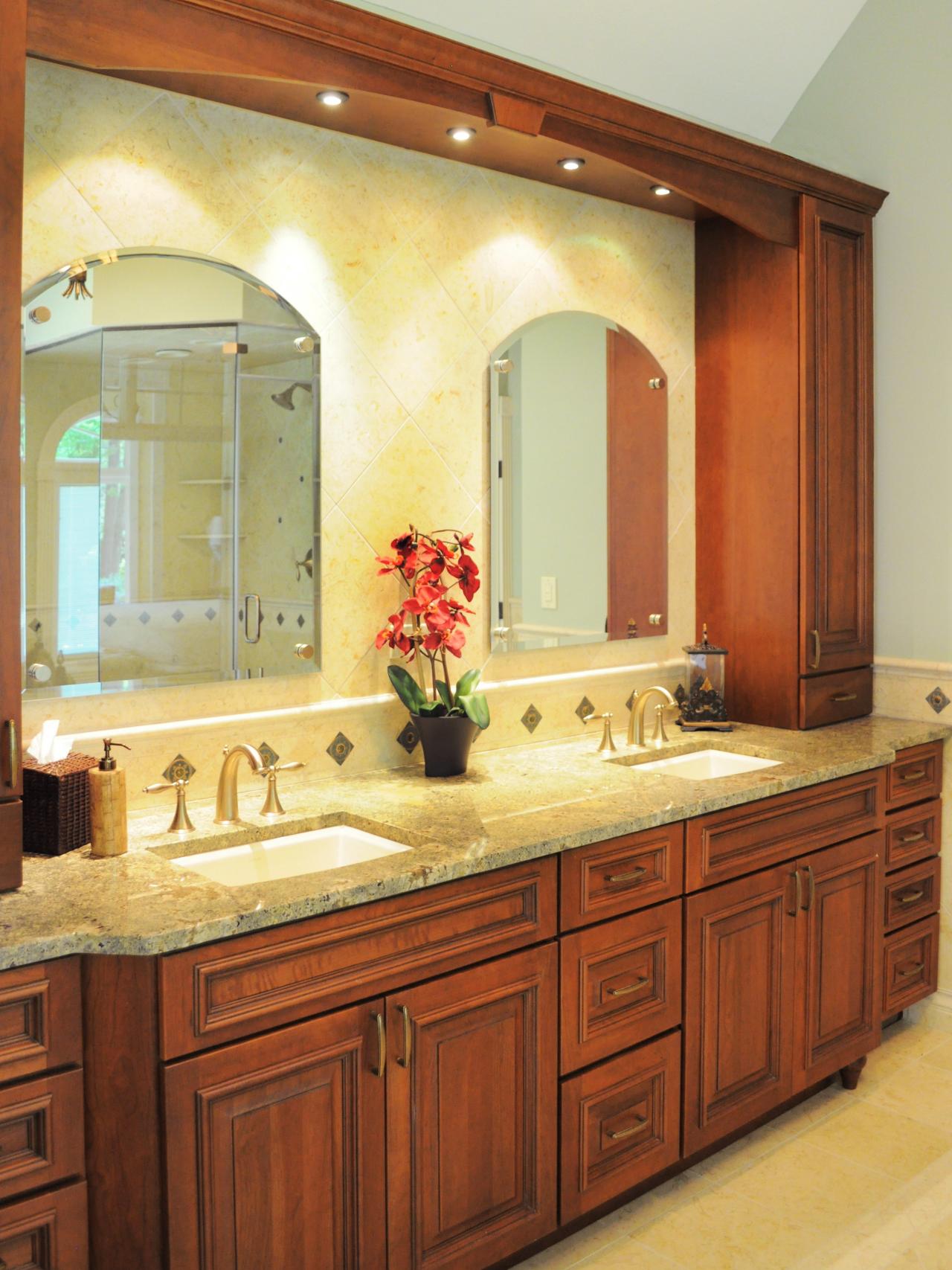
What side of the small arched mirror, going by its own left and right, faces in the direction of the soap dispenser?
right

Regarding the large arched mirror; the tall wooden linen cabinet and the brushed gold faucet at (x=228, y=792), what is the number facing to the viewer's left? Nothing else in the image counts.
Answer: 0

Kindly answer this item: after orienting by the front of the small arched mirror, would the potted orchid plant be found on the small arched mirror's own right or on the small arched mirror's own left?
on the small arched mirror's own right

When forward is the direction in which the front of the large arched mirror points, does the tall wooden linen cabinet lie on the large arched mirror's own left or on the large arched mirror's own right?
on the large arched mirror's own left
